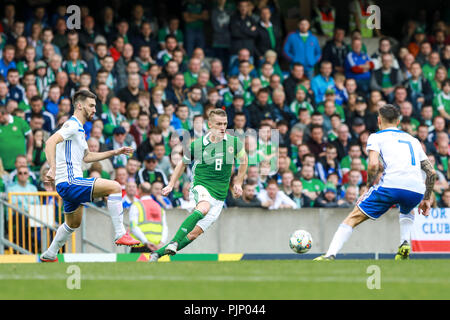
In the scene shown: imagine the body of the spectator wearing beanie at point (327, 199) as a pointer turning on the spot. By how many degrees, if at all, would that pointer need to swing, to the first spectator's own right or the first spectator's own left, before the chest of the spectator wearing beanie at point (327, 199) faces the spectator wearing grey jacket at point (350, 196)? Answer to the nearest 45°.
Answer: approximately 90° to the first spectator's own left

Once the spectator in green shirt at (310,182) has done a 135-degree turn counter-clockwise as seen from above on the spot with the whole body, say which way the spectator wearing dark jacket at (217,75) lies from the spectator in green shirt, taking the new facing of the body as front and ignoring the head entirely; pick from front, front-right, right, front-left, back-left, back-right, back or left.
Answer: left

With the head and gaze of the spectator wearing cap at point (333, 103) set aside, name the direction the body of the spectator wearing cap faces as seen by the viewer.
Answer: toward the camera

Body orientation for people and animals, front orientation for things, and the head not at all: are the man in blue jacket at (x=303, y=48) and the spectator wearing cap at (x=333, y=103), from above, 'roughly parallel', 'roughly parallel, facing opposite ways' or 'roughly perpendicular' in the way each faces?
roughly parallel

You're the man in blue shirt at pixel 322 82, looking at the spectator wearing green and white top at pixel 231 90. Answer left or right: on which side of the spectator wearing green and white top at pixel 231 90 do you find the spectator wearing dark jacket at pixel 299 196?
left

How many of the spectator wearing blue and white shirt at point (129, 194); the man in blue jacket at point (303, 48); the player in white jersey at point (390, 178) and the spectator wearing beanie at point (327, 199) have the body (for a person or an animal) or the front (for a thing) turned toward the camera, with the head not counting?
3

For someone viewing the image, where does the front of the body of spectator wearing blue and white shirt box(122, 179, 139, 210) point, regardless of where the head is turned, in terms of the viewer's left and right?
facing the viewer

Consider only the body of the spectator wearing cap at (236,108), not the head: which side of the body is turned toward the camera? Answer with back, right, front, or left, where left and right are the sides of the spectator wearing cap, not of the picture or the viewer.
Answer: front

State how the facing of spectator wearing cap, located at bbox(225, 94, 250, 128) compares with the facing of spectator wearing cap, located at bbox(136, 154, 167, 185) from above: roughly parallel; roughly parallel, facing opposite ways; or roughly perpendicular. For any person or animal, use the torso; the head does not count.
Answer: roughly parallel

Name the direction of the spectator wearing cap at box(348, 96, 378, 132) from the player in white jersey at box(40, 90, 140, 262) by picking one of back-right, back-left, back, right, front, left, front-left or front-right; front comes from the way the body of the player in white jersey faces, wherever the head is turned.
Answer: front-left

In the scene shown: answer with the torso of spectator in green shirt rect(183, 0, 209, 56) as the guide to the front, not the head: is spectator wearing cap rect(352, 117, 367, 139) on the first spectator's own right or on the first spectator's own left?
on the first spectator's own left

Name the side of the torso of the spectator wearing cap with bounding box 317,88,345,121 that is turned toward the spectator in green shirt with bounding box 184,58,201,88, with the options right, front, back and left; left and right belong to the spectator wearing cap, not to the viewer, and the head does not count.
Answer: right

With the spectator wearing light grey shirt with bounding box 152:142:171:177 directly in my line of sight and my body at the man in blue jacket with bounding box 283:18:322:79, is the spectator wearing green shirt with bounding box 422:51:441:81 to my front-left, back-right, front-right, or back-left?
back-left

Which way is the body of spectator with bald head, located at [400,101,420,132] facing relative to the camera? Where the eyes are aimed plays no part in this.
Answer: toward the camera
